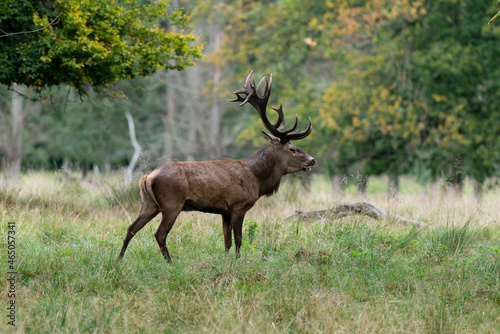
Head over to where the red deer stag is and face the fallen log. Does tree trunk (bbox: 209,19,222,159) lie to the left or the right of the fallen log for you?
left

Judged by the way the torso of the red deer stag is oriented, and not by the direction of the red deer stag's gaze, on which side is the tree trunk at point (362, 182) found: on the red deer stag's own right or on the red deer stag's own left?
on the red deer stag's own left

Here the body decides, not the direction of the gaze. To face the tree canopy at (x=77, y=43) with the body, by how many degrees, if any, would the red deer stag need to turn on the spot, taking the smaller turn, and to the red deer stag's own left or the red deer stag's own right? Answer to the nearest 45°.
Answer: approximately 135° to the red deer stag's own left

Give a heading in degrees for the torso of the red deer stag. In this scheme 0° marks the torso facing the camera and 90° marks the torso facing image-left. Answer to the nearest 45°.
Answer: approximately 270°

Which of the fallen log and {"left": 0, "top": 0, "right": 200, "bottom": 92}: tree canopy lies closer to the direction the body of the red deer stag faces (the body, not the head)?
the fallen log

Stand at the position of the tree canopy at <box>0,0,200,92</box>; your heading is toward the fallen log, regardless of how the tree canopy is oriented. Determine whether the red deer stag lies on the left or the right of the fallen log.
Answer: right

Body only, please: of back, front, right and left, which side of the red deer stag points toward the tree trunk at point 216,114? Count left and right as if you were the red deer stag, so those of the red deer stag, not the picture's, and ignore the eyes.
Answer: left

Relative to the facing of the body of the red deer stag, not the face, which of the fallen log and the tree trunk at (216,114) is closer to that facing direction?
the fallen log

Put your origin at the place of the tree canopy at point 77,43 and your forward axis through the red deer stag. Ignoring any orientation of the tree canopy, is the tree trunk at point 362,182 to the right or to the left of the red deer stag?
left

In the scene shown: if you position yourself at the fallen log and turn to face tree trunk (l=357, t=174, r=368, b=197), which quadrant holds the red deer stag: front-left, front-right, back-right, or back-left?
back-left

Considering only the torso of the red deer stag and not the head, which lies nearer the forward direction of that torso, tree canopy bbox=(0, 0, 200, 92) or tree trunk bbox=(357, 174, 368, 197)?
the tree trunk
